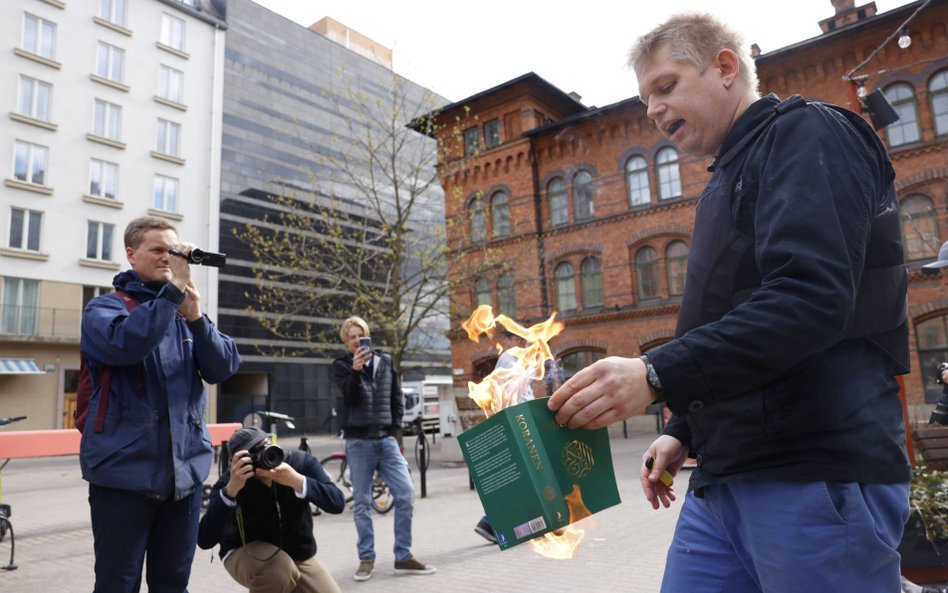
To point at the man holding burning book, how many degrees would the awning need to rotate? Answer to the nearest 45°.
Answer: approximately 45° to its right

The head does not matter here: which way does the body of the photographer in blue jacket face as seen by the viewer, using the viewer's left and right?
facing the viewer and to the right of the viewer

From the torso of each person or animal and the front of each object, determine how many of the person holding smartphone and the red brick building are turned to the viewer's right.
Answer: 0

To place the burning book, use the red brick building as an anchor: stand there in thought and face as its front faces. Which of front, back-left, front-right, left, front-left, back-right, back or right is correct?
front-left

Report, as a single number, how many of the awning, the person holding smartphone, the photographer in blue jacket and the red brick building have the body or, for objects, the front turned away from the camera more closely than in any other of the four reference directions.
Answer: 0

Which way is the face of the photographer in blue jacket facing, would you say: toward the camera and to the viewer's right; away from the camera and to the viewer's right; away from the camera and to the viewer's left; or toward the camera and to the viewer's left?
toward the camera and to the viewer's right

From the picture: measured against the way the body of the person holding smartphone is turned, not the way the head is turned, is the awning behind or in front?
behind

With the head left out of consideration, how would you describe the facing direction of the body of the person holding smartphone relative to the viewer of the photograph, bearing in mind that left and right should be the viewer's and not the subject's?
facing the viewer

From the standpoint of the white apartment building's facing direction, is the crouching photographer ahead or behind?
ahead

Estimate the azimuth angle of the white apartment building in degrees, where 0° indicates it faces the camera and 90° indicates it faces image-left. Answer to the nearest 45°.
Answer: approximately 315°

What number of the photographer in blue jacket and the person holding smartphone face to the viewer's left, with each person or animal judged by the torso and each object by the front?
0

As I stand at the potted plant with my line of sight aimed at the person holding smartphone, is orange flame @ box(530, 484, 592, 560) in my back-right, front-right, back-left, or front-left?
front-left

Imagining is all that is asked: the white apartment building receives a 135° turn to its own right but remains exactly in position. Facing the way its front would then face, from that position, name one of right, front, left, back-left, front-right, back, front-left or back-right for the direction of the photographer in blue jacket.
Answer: left
